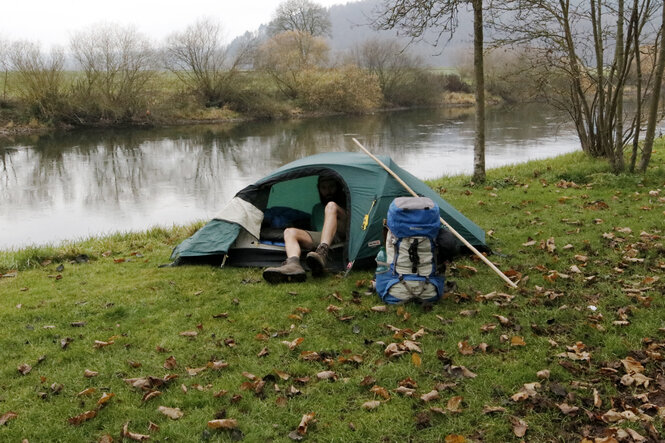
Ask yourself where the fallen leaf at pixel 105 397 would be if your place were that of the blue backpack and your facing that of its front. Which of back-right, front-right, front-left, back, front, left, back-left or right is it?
front-right

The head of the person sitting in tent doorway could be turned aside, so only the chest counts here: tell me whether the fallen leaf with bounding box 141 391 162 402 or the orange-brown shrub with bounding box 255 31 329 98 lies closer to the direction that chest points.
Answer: the fallen leaf

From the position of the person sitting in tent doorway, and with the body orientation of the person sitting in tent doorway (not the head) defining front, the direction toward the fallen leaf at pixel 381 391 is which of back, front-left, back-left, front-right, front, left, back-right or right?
front-left

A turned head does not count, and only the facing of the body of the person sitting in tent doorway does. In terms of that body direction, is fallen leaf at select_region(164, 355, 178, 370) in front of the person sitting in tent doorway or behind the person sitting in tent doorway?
in front

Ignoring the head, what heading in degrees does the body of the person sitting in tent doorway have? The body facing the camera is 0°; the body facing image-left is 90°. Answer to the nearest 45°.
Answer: approximately 45°

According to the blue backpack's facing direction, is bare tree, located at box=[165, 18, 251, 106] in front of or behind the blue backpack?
behind

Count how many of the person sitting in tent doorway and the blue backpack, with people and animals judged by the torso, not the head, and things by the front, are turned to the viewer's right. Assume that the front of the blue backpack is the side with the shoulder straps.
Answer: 0

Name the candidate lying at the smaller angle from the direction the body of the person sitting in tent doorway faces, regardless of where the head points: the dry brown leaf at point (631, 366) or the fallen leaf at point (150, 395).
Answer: the fallen leaf

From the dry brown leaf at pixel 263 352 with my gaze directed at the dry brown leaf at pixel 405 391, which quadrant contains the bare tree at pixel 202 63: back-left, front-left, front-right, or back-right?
back-left

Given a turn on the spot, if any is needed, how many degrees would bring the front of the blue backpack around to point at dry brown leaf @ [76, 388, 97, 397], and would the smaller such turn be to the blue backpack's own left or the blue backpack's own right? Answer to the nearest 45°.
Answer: approximately 45° to the blue backpack's own right

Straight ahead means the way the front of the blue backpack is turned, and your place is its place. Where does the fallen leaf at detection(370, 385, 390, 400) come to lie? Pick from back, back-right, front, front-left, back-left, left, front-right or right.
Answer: front

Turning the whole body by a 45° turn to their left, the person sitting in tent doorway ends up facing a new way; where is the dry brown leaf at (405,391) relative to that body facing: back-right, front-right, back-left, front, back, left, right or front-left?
front
